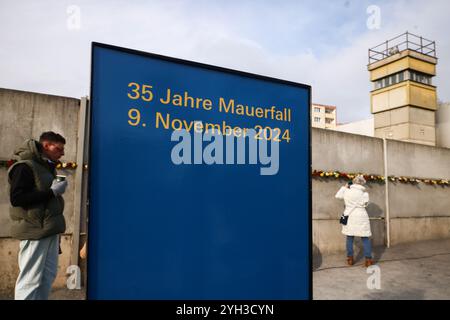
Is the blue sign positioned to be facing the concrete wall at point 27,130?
no

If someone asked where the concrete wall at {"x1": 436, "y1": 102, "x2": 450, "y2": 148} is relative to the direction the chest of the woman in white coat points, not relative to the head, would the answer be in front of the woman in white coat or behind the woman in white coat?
in front

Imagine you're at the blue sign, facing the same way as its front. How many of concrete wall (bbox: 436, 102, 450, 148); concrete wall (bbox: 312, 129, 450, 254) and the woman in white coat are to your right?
0

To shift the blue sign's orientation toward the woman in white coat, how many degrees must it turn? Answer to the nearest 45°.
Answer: approximately 90° to its left

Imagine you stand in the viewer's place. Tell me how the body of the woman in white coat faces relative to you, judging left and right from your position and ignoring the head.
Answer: facing away from the viewer

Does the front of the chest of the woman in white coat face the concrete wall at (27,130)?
no

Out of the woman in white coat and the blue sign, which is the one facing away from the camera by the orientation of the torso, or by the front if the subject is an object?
the woman in white coat

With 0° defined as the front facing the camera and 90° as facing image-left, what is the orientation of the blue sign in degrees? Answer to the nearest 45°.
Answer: approximately 315°

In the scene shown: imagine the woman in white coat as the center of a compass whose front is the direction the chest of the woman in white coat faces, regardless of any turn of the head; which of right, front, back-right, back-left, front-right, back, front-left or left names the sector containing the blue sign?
back

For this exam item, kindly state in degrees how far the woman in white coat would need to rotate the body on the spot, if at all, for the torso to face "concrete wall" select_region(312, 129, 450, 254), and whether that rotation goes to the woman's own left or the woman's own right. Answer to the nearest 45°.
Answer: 0° — they already face it

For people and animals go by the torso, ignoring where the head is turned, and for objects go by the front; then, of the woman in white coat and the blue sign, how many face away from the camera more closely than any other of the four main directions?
1
